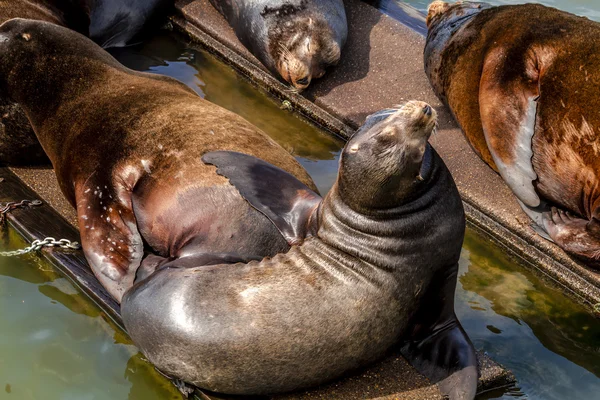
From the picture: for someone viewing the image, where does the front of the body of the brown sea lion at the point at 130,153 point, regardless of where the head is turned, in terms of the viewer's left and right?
facing away from the viewer and to the left of the viewer

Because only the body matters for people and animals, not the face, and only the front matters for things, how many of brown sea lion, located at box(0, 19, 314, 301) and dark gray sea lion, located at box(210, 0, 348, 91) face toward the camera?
1

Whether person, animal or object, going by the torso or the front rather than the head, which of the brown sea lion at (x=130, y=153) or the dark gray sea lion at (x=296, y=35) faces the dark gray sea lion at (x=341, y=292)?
the dark gray sea lion at (x=296, y=35)

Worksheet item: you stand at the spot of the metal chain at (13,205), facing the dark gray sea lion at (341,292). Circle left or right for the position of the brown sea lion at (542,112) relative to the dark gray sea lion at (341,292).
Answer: left

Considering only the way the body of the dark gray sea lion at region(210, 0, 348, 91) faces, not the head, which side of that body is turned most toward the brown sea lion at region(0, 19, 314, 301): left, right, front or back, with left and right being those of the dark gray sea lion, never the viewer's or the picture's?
right

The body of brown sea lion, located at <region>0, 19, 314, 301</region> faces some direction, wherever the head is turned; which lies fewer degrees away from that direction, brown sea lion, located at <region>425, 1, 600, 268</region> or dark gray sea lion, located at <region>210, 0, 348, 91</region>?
the dark gray sea lion

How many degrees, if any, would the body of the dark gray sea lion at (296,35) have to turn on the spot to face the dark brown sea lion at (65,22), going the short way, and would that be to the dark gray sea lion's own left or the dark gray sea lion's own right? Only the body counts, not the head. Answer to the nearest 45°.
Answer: approximately 90° to the dark gray sea lion's own right

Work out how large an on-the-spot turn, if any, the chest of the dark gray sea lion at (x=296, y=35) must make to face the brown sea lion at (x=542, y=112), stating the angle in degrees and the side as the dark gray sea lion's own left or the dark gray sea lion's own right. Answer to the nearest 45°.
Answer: approximately 45° to the dark gray sea lion's own left

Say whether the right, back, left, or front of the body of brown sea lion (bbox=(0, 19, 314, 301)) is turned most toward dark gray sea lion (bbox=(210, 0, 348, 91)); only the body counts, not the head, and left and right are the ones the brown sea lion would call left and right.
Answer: right

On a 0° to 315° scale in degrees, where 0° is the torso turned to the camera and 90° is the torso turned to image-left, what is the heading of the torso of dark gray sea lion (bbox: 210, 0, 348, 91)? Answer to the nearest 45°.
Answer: approximately 0°
